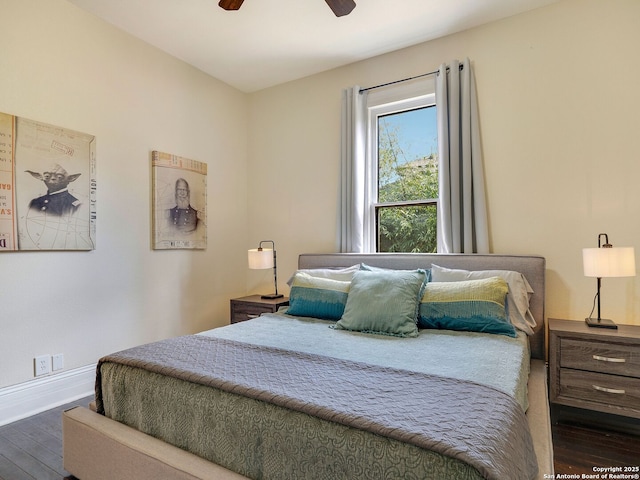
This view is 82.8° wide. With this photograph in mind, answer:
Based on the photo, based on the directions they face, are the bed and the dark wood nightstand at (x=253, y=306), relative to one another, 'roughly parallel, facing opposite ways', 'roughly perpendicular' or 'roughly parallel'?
roughly parallel

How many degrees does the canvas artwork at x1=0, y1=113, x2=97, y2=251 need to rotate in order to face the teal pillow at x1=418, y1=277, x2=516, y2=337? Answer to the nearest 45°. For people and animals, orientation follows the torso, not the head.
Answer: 0° — it already faces it

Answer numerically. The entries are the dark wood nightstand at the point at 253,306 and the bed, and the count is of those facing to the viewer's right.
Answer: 0

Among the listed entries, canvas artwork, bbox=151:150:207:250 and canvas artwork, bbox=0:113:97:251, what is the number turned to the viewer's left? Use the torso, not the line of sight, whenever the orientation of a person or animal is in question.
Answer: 0

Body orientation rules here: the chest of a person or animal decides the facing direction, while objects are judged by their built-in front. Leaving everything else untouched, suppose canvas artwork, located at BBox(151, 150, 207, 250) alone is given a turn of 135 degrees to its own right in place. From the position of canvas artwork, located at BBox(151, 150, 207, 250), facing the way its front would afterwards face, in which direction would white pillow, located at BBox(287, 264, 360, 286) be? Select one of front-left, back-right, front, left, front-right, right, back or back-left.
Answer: back-left

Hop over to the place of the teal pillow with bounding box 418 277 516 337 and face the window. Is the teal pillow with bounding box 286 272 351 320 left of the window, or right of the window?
left

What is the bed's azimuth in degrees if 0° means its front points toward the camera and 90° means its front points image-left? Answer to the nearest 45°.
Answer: approximately 45°

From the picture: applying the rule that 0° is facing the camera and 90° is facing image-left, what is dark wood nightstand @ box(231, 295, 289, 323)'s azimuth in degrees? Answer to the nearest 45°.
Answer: approximately 45°

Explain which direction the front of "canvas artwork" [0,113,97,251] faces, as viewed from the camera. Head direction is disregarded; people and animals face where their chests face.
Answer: facing the viewer and to the right of the viewer

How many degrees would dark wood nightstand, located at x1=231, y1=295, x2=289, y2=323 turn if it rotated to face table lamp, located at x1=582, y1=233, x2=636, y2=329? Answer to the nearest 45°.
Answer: approximately 90° to its left

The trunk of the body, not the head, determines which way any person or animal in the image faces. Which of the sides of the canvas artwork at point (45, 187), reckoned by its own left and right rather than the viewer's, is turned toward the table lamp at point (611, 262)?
front

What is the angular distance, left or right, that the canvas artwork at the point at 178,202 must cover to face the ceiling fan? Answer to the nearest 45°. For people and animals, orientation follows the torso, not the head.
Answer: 0° — it already faces it

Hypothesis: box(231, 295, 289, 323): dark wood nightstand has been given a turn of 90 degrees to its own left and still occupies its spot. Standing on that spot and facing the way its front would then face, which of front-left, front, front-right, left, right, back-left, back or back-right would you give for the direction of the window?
front-left

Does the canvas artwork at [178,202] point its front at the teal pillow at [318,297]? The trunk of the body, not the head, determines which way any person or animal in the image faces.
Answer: yes
